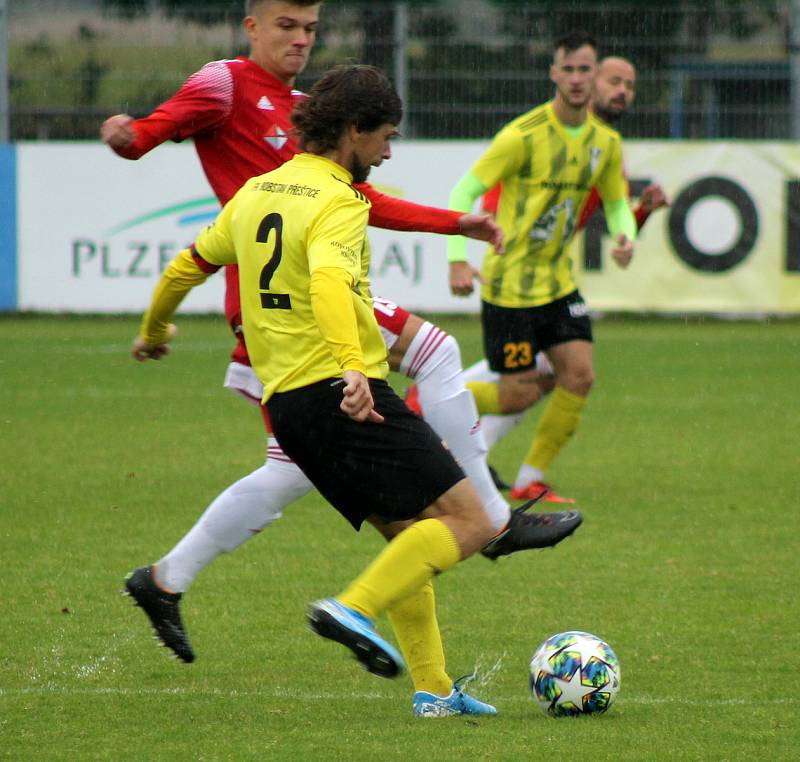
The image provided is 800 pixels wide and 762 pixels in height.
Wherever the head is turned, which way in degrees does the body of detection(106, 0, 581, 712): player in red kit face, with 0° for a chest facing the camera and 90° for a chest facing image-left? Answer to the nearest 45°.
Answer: approximately 315°

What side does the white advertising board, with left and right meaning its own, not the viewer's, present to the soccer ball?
front

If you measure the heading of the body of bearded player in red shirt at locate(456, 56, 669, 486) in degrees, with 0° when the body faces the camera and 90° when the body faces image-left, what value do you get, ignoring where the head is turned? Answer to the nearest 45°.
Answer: approximately 315°

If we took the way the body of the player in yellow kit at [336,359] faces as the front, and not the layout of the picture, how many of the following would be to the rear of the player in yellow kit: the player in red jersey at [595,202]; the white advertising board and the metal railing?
0

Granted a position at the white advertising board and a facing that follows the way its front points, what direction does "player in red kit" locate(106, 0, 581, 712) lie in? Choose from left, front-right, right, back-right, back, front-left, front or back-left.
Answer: front

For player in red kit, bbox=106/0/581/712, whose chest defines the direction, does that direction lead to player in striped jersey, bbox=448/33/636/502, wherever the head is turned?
no

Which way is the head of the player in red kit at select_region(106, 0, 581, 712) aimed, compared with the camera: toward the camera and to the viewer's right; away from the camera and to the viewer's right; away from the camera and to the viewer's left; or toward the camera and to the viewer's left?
toward the camera and to the viewer's right

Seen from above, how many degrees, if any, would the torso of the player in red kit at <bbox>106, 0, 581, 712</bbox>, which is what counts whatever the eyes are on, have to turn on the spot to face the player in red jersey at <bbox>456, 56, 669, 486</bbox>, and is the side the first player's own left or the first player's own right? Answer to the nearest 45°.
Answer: approximately 90° to the first player's own left

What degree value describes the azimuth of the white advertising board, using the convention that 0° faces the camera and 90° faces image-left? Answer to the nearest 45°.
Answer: approximately 0°

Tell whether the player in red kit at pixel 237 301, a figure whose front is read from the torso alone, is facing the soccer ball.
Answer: yes

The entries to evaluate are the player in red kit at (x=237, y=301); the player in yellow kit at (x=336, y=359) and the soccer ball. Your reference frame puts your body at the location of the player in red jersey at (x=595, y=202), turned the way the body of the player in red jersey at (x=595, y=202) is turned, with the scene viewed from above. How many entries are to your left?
0

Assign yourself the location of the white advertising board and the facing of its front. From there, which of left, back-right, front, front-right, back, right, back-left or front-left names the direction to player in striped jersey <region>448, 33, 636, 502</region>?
front

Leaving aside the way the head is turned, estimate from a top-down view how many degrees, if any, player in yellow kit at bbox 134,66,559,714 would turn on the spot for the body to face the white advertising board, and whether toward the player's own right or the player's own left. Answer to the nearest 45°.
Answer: approximately 45° to the player's own left

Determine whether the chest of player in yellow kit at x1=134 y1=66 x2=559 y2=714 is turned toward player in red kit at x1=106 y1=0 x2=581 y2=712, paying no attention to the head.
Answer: no

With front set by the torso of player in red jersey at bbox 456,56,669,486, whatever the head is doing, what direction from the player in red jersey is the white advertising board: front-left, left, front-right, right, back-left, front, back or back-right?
back-left

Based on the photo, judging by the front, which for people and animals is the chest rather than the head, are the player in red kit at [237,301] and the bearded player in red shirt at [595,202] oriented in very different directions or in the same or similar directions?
same or similar directions

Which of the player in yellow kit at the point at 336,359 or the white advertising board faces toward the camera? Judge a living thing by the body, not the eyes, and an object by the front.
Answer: the white advertising board
